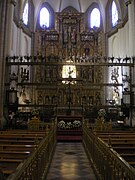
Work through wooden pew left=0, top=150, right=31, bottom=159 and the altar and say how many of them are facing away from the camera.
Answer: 1

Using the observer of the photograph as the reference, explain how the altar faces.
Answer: facing the viewer

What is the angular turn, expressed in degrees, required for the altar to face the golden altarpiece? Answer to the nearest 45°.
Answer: approximately 180°

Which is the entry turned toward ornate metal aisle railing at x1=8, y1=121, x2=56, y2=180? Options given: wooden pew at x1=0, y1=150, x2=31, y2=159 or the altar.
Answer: the altar

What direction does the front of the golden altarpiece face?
toward the camera

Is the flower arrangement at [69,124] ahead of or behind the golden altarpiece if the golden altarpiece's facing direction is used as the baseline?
ahead

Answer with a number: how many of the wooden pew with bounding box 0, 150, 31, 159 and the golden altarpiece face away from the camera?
1

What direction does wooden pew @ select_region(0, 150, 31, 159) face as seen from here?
away from the camera

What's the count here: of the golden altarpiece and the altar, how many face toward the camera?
2

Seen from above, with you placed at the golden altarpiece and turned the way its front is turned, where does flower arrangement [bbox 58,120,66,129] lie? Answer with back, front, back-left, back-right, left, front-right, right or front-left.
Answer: front

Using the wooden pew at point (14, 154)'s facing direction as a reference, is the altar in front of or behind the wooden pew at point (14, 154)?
in front

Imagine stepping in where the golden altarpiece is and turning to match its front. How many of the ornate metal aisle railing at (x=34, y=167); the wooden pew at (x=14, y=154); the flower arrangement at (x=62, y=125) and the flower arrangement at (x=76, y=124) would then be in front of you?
4

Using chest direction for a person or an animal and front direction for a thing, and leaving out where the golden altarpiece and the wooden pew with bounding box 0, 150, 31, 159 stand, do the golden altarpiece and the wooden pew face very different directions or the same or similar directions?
very different directions

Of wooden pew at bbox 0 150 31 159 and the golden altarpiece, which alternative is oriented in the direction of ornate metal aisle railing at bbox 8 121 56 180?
the golden altarpiece
